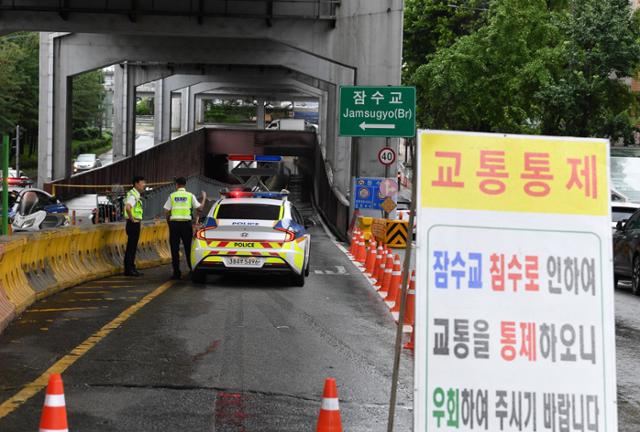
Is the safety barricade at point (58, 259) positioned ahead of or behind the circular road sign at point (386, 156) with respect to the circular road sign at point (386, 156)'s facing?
ahead

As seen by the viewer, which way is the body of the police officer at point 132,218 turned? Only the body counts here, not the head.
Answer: to the viewer's right

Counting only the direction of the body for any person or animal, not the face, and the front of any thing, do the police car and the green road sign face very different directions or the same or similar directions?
very different directions

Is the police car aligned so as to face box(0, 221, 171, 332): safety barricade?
no

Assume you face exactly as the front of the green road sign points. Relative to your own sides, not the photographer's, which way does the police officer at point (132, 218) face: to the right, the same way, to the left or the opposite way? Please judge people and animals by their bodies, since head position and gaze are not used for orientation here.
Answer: to the left

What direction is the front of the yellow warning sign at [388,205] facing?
toward the camera

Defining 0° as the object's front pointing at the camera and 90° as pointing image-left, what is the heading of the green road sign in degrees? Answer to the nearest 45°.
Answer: approximately 0°

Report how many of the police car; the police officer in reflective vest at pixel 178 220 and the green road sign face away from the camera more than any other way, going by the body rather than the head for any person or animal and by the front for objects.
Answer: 2

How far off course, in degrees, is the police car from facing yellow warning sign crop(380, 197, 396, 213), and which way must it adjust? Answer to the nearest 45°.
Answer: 0° — it already faces it

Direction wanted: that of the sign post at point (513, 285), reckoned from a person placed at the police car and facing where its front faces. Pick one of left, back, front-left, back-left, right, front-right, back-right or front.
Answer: back

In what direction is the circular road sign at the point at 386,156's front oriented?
toward the camera

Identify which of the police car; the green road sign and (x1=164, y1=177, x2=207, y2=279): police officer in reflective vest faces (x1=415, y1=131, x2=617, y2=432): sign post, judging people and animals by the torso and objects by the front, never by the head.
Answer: the green road sign

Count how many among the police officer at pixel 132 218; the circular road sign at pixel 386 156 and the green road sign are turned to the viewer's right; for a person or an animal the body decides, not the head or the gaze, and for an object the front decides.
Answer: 1

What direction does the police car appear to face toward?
away from the camera

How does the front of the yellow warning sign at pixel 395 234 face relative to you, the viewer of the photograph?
facing the viewer

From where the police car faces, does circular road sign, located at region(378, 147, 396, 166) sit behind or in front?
in front

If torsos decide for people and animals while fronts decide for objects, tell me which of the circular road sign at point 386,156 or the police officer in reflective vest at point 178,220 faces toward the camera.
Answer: the circular road sign

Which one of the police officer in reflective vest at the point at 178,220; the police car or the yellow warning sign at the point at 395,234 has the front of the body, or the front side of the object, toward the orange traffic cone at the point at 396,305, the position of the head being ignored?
the yellow warning sign

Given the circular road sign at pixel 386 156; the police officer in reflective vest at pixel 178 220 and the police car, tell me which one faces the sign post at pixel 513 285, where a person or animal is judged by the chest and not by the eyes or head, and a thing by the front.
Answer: the circular road sign
